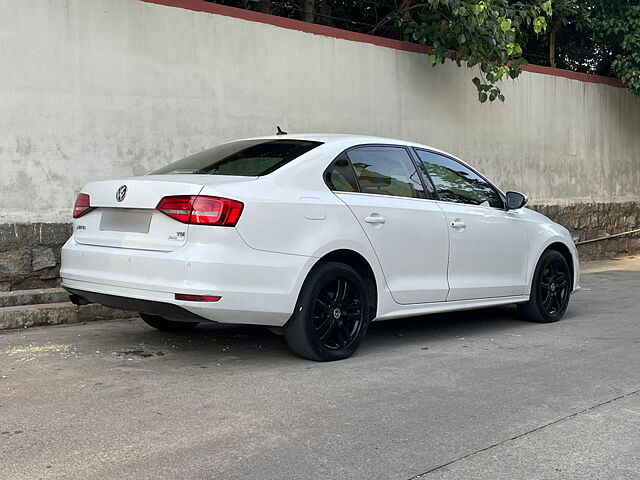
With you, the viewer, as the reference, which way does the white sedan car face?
facing away from the viewer and to the right of the viewer

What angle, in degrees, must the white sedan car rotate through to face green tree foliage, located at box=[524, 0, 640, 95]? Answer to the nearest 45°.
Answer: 0° — it already faces it

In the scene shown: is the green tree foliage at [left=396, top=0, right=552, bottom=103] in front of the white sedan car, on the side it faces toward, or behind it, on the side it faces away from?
in front
